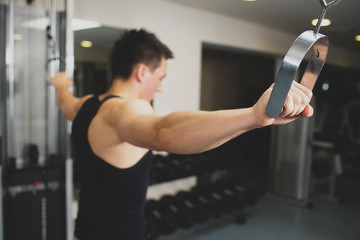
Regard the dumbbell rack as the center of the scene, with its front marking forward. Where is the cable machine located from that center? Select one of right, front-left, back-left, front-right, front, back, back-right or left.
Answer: right

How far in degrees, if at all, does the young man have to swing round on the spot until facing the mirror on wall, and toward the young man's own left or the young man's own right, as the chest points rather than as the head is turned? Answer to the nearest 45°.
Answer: approximately 45° to the young man's own left

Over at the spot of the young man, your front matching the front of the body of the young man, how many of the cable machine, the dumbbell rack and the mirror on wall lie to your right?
0

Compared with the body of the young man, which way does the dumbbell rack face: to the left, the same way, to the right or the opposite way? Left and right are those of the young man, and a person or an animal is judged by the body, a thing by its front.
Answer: to the right

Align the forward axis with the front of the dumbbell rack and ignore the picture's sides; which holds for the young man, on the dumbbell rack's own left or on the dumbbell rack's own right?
on the dumbbell rack's own right

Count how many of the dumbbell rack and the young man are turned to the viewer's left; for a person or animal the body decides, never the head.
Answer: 0

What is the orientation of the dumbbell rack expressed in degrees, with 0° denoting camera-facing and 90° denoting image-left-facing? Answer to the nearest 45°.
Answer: approximately 315°

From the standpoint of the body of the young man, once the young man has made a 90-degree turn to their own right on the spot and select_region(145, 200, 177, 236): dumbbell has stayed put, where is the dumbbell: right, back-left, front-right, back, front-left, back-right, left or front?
back-left

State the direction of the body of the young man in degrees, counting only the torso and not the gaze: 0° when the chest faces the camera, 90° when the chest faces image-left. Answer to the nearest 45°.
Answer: approximately 225°
